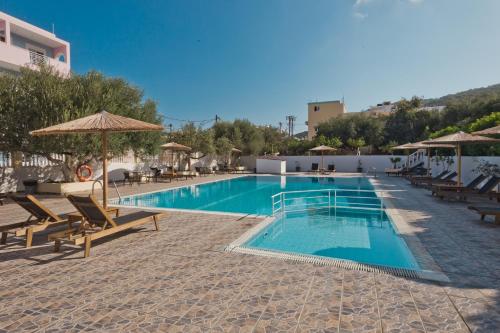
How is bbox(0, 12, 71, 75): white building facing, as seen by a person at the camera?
facing the viewer and to the right of the viewer

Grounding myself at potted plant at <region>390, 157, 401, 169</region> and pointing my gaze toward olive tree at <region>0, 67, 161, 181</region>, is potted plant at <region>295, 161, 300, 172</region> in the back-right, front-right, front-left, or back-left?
front-right

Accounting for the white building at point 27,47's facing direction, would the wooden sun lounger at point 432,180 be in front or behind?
in front

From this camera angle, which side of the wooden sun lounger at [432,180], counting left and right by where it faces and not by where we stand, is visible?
left

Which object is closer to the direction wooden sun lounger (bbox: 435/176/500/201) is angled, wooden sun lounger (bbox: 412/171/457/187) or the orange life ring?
the orange life ring

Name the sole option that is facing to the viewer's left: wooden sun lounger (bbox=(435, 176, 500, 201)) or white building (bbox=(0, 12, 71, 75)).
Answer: the wooden sun lounger

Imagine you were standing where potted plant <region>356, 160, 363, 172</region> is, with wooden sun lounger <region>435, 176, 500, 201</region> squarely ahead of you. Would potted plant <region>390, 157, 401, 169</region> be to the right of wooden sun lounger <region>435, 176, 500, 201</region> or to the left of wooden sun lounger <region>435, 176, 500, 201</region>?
left

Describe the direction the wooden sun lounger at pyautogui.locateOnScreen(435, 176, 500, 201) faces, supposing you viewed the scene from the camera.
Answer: facing to the left of the viewer

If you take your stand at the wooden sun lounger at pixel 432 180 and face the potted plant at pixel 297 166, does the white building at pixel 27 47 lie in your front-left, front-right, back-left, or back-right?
front-left

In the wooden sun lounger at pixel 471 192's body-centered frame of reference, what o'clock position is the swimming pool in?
The swimming pool is roughly at 10 o'clock from the wooden sun lounger.

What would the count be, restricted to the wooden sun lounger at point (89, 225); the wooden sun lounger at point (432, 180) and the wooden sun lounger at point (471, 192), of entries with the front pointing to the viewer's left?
2

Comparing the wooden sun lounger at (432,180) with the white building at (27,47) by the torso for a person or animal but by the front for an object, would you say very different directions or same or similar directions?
very different directions

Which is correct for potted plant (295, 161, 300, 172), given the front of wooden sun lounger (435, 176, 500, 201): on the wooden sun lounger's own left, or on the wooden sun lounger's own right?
on the wooden sun lounger's own right

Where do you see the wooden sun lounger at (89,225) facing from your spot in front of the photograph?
facing away from the viewer and to the right of the viewer

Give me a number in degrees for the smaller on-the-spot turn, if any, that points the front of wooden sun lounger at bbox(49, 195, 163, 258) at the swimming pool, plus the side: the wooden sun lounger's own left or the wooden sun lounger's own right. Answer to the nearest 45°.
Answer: approximately 45° to the wooden sun lounger's own right

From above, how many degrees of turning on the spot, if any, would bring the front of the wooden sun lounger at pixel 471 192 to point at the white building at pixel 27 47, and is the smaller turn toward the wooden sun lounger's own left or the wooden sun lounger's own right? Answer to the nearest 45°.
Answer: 0° — it already faces it

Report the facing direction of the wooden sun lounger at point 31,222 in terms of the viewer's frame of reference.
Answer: facing away from the viewer and to the right of the viewer

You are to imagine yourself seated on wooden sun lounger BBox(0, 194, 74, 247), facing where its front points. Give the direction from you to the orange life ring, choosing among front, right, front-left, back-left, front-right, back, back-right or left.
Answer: front-left
